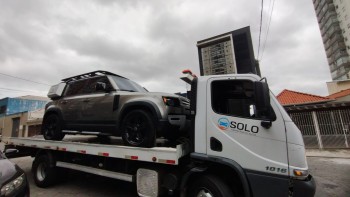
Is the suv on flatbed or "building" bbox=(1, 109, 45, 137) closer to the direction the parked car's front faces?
the suv on flatbed

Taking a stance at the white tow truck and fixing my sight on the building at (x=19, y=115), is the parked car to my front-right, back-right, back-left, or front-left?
front-left

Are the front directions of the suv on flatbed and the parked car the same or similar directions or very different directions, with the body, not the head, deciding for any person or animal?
same or similar directions

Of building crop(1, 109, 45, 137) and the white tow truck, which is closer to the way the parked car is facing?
the white tow truck

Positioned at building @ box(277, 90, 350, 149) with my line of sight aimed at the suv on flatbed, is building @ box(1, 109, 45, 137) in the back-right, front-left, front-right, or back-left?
front-right

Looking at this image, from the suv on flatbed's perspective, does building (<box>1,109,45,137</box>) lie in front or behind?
behind

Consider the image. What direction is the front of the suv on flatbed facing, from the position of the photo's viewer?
facing the viewer and to the right of the viewer

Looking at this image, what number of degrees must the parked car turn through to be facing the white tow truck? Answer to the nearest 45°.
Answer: approximately 90° to its left

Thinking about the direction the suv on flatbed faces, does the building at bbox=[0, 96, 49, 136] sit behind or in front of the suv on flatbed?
behind

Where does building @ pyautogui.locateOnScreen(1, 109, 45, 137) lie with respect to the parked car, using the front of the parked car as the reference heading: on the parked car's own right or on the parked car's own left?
on the parked car's own left

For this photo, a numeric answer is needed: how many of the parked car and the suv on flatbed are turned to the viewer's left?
0
